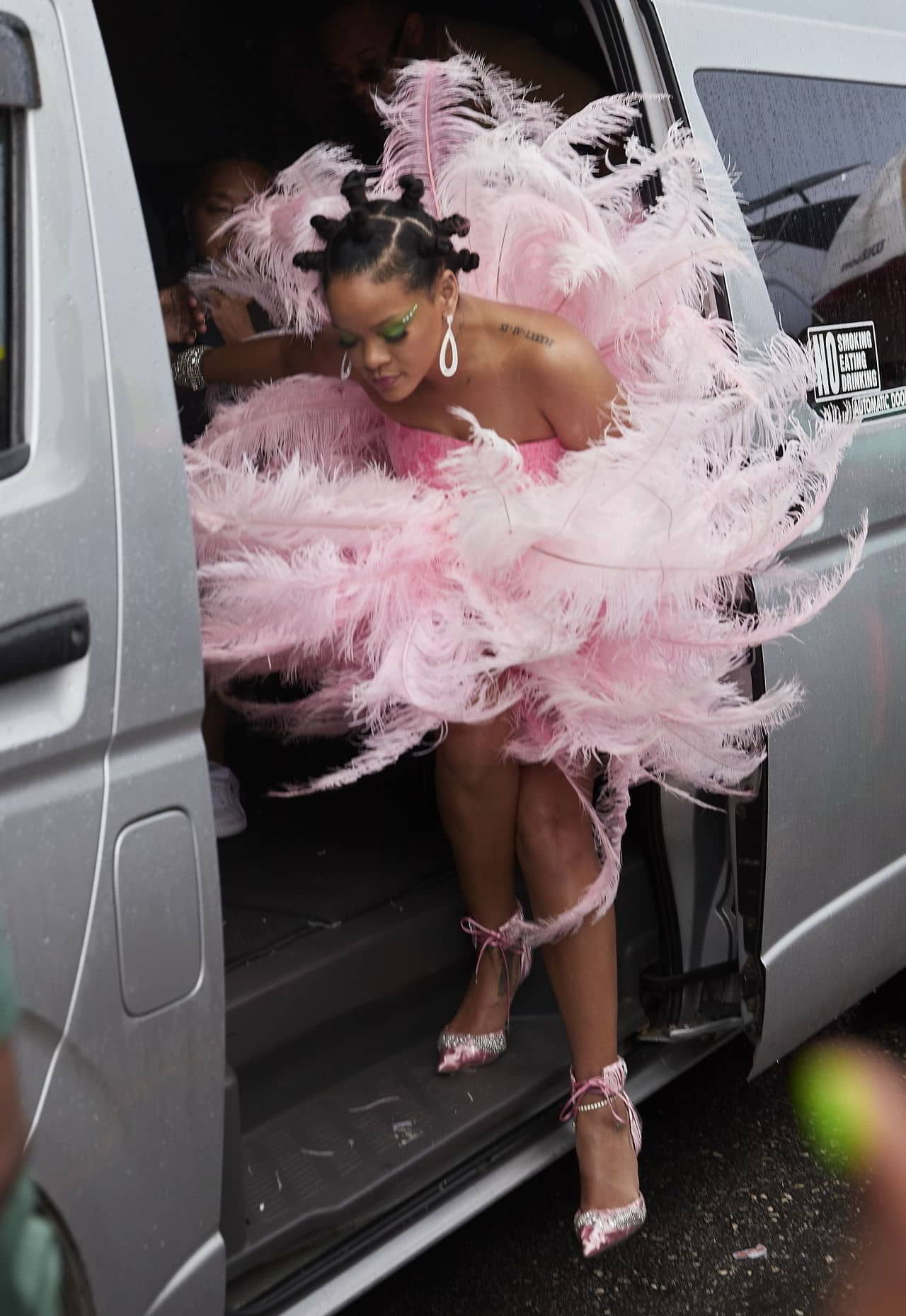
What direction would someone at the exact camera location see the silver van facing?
facing the viewer and to the left of the viewer

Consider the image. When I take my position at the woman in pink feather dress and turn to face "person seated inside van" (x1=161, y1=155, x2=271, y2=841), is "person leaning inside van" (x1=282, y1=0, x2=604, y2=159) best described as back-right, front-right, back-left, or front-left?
front-right

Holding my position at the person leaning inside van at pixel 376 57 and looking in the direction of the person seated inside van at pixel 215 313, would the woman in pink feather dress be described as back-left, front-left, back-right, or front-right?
front-left
